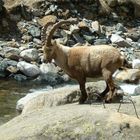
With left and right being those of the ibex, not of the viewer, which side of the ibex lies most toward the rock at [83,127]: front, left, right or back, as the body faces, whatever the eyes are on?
left

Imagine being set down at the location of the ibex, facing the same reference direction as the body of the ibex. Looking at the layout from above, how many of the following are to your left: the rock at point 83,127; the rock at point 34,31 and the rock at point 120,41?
1

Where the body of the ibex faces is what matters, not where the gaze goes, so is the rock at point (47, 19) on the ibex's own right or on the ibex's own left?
on the ibex's own right

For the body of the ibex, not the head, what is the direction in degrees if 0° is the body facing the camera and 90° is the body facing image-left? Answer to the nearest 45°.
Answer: approximately 90°

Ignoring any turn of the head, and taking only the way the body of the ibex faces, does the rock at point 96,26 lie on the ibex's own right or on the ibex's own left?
on the ibex's own right

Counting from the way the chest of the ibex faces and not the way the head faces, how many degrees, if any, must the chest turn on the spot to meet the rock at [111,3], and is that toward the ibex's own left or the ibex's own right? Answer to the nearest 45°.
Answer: approximately 90° to the ibex's own right

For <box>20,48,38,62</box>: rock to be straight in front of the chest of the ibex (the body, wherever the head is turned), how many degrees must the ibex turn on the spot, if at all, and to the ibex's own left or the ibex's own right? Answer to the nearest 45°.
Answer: approximately 90° to the ibex's own right
